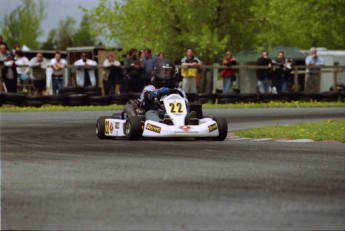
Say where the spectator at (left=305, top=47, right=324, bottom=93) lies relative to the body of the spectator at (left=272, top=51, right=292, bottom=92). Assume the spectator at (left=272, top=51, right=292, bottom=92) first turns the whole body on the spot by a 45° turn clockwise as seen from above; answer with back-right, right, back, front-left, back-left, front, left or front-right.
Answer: back

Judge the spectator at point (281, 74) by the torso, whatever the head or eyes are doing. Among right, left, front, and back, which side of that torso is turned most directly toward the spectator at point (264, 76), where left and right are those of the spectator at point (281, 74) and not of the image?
right

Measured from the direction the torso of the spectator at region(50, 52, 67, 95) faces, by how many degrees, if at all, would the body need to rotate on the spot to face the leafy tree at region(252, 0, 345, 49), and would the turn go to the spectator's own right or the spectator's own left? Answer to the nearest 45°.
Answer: approximately 135° to the spectator's own left

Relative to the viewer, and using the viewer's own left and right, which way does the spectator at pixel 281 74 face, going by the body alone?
facing the viewer

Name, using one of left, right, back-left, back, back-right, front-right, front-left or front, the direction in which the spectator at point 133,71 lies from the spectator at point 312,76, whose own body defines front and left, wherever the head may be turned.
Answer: front-right

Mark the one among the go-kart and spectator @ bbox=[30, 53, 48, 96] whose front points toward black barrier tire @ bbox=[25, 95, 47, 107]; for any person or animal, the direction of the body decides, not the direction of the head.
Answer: the spectator

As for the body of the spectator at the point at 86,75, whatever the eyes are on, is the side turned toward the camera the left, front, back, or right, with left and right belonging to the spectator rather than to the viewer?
front

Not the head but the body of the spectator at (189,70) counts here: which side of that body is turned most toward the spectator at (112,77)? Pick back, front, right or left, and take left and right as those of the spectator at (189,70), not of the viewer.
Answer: right

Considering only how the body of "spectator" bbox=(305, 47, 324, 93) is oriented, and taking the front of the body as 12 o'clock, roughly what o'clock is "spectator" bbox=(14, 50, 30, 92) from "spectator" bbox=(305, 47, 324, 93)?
"spectator" bbox=(14, 50, 30, 92) is roughly at 2 o'clock from "spectator" bbox=(305, 47, 324, 93).

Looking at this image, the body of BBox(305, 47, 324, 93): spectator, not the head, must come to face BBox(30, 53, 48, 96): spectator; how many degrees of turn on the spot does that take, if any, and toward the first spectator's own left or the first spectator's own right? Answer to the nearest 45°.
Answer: approximately 45° to the first spectator's own right

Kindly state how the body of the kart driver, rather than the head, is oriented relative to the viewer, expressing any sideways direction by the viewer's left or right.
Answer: facing the viewer and to the right of the viewer

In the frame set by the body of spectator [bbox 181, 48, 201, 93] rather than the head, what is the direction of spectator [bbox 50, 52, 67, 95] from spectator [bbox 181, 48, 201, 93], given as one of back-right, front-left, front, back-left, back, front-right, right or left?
right

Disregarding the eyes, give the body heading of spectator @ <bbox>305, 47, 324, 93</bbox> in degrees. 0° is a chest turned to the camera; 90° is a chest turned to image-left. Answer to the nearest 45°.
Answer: approximately 0°
